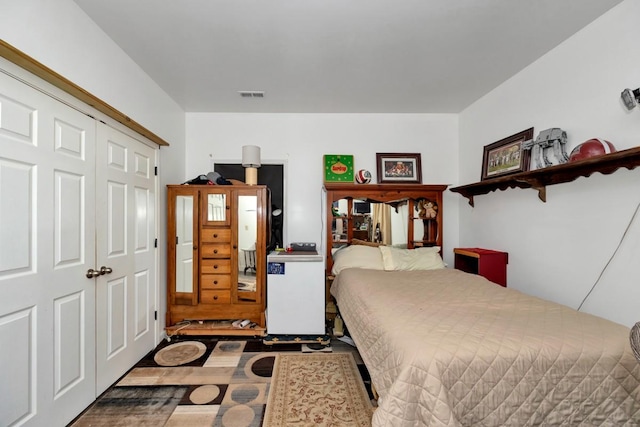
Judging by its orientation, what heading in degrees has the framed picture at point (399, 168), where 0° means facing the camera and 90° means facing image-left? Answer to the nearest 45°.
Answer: approximately 0°

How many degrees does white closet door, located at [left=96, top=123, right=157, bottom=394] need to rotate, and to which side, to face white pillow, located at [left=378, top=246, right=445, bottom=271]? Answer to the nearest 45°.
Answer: approximately 45° to its left

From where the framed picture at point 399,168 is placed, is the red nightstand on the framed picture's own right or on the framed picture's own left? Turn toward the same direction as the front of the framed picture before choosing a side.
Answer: on the framed picture's own left

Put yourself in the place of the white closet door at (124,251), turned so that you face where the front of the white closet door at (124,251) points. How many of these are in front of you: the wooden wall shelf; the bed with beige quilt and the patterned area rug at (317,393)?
3

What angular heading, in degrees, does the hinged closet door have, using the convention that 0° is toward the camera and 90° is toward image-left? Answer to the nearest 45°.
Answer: approximately 315°

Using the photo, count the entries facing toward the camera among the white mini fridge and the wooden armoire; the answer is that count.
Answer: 2

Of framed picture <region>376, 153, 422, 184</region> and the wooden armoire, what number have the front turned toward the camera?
2

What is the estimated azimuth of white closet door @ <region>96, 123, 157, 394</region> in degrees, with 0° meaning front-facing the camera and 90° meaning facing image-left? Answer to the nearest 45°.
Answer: approximately 315°
